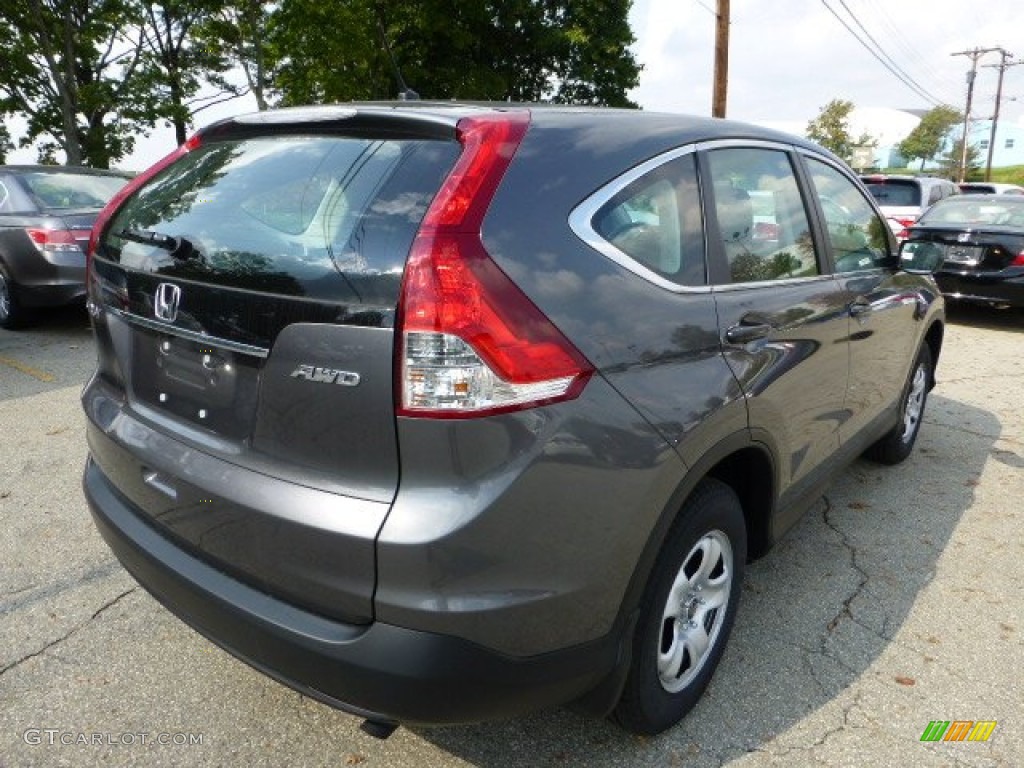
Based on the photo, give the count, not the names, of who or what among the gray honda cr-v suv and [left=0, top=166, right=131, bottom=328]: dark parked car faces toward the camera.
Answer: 0

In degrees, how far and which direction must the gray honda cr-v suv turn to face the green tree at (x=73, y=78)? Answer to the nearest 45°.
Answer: approximately 90° to its left

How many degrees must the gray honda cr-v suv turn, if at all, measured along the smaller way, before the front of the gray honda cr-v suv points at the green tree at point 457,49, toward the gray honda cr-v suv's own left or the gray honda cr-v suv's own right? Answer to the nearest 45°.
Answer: approximately 45° to the gray honda cr-v suv's own left

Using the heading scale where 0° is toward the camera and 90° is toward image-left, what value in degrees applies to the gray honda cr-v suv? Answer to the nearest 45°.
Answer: approximately 225°

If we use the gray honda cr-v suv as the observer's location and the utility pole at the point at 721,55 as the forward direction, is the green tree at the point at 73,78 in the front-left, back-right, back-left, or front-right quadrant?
front-left

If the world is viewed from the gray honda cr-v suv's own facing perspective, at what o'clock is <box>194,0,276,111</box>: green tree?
The green tree is roughly at 10 o'clock from the gray honda cr-v suv.

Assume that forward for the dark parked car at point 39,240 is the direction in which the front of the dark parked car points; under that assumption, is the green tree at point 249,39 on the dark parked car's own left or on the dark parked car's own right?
on the dark parked car's own right

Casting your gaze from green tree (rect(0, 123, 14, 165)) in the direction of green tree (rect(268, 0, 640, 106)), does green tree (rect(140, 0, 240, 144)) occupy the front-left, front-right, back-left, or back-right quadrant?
front-left

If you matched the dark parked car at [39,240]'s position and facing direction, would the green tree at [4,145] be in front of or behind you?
in front

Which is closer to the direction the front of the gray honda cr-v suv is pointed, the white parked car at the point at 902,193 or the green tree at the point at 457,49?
the white parked car

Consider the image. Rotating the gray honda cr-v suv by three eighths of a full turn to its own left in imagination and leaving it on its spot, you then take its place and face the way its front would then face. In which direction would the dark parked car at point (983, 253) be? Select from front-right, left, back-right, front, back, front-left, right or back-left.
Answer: back-right

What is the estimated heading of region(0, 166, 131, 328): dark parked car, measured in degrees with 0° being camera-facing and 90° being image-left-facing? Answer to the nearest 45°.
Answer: approximately 135°

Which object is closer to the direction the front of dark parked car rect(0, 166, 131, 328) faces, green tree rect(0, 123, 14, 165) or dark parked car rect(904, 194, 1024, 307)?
the green tree

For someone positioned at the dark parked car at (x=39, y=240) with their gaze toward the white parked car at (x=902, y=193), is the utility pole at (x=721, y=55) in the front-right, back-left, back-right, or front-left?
front-left

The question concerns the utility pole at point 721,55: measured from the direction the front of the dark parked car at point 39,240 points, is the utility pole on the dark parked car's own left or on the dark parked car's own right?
on the dark parked car's own right
